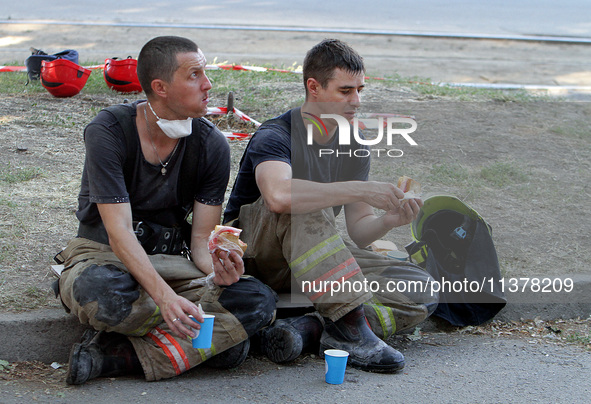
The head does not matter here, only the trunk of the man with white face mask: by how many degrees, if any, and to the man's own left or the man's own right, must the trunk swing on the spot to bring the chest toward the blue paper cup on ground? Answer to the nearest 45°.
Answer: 0° — they already face it

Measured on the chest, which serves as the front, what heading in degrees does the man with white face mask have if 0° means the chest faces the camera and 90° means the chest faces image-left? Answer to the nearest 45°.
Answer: approximately 315°

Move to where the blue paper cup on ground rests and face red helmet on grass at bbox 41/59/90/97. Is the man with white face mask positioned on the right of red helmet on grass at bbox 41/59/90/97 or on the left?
left

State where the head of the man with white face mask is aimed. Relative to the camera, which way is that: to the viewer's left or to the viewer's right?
to the viewer's right

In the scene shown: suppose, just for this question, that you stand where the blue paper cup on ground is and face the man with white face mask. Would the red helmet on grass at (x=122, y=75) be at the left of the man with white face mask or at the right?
right
